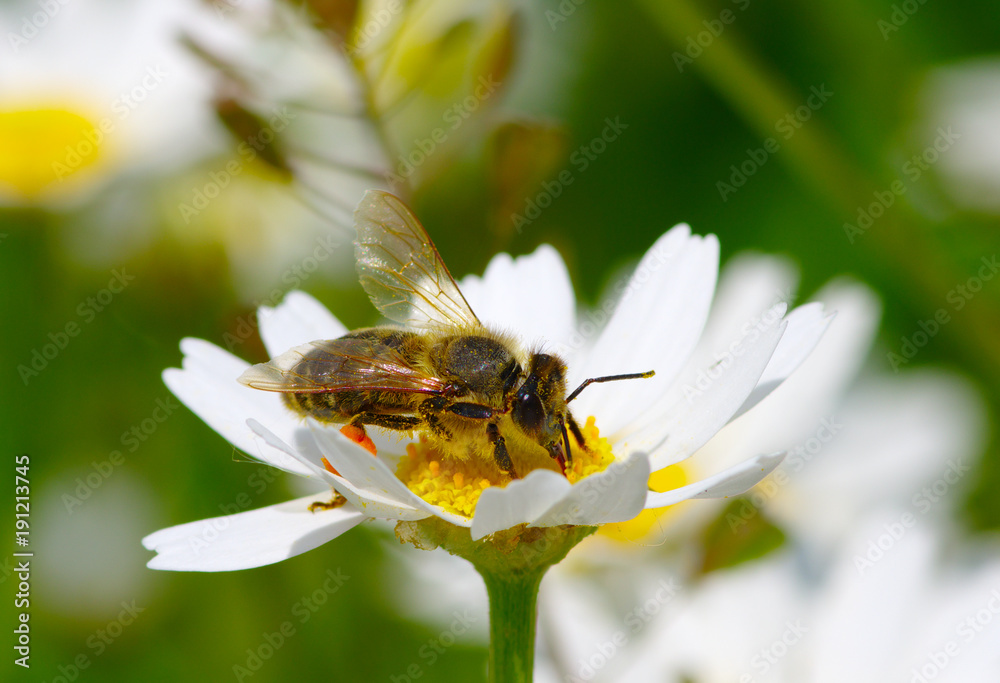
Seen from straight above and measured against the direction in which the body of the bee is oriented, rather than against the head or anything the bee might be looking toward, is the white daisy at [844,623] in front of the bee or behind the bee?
in front

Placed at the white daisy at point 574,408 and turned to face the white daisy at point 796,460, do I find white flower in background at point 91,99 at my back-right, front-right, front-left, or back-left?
front-left

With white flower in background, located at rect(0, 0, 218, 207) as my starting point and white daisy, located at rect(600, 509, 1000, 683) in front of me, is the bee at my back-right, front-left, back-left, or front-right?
front-right

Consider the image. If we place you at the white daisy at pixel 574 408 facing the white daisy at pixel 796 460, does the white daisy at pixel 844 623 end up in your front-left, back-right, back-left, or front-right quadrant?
front-right

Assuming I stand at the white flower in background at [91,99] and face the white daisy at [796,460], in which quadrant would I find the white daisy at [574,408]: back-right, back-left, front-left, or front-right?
front-right

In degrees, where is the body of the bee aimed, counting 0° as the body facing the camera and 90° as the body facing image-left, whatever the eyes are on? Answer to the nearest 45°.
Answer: approximately 270°

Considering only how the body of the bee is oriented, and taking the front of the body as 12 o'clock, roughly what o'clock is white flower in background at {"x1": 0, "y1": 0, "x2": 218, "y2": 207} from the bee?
The white flower in background is roughly at 8 o'clock from the bee.

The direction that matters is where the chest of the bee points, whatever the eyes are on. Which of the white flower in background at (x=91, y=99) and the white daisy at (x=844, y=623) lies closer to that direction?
the white daisy

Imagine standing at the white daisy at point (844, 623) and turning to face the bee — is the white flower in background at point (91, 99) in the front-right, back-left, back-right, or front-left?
front-right

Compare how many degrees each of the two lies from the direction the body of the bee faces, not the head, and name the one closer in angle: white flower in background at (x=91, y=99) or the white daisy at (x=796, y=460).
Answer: the white daisy

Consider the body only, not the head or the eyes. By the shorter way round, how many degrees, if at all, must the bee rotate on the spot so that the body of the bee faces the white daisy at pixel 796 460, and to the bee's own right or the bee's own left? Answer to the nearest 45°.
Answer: approximately 45° to the bee's own left

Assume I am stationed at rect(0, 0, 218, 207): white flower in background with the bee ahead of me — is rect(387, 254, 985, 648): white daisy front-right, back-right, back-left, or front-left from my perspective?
front-left
